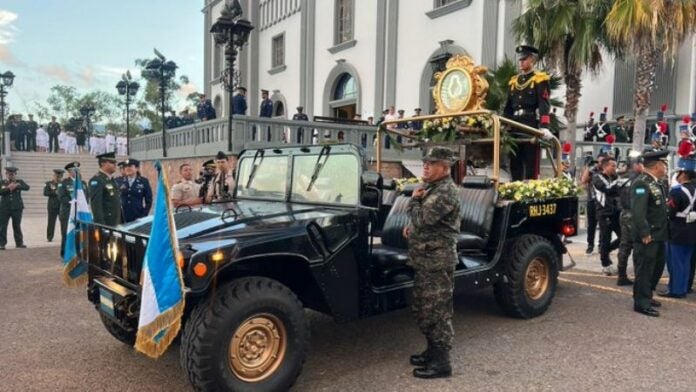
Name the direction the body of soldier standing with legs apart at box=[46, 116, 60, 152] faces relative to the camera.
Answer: toward the camera

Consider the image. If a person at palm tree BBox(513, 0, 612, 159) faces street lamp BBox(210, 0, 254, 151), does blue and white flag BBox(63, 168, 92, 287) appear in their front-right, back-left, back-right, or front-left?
front-left

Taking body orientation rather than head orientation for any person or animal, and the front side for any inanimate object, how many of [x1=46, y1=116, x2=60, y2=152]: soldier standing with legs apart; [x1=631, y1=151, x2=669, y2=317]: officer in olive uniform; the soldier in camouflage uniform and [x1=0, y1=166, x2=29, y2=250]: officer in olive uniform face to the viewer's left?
1

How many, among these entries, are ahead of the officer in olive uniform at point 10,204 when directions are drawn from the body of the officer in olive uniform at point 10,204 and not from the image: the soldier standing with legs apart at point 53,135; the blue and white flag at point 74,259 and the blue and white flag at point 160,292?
2

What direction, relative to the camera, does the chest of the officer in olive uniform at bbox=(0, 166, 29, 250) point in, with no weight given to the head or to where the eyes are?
toward the camera

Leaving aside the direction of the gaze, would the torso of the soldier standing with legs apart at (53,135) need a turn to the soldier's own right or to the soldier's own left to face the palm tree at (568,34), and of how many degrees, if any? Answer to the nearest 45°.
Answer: approximately 45° to the soldier's own left

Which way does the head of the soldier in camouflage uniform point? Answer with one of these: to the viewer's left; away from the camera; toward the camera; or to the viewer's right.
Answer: to the viewer's left

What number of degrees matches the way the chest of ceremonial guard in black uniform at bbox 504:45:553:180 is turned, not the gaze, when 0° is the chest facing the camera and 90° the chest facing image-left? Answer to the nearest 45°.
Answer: approximately 45°

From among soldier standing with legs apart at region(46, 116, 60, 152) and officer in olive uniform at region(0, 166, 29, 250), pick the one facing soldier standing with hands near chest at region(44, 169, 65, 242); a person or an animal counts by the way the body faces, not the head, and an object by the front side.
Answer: soldier standing with legs apart at region(46, 116, 60, 152)
